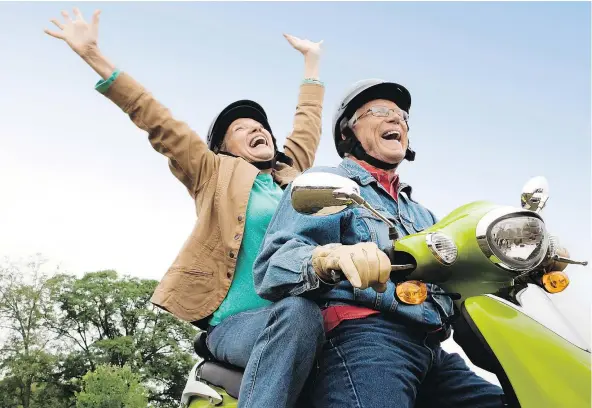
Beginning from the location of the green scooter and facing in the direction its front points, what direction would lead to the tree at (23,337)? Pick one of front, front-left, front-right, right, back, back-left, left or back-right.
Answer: back

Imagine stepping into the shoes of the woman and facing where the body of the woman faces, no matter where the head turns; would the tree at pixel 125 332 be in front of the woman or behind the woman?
behind

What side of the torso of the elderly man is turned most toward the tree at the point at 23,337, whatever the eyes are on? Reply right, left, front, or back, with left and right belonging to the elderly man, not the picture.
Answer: back

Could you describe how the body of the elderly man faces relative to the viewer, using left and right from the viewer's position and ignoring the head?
facing the viewer and to the right of the viewer

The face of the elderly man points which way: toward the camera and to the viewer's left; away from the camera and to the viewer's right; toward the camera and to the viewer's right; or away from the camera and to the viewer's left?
toward the camera and to the viewer's right

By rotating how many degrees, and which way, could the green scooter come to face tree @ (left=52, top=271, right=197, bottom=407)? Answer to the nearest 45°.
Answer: approximately 180°

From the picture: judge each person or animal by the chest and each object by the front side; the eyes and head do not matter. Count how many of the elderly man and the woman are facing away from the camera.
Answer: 0

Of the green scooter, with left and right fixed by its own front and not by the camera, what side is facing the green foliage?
back

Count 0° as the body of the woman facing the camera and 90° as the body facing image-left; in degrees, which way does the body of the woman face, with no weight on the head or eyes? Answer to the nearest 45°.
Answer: approximately 315°

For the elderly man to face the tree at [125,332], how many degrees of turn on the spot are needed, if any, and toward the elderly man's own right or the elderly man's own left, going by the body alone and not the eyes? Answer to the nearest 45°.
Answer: approximately 180°
